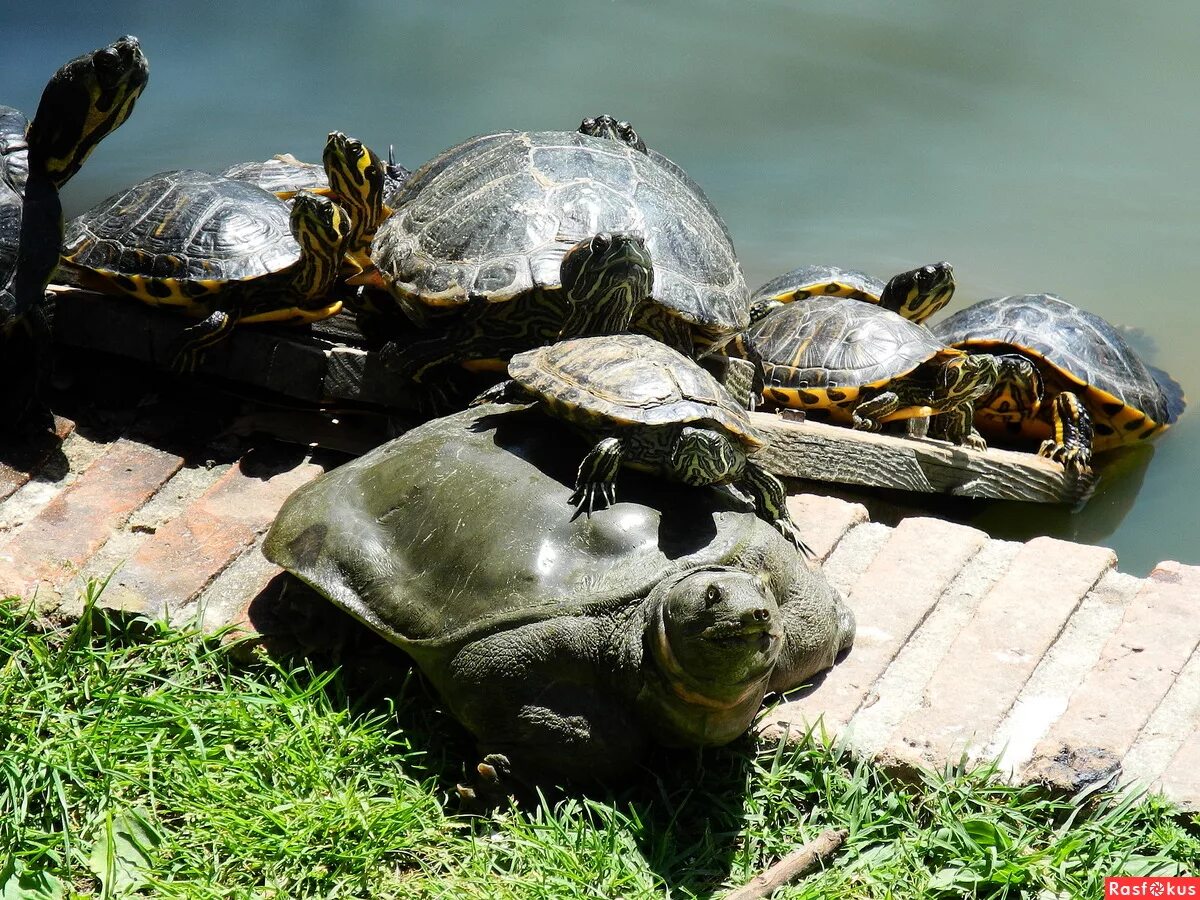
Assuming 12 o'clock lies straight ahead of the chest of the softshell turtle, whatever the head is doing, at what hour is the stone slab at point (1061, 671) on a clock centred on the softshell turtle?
The stone slab is roughly at 10 o'clock from the softshell turtle.

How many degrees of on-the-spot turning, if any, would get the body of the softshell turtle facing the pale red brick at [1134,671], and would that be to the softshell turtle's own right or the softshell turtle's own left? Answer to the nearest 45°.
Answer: approximately 45° to the softshell turtle's own left

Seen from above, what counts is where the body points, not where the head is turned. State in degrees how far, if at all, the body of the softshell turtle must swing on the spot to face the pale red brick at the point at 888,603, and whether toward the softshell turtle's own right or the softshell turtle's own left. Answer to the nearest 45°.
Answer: approximately 90° to the softshell turtle's own left

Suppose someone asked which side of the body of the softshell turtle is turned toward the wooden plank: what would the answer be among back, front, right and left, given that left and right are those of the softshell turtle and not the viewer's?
left

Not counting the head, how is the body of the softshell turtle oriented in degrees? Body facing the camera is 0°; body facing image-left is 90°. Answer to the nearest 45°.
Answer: approximately 315°

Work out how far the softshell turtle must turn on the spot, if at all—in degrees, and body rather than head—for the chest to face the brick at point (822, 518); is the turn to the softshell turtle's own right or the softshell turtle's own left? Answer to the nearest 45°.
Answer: approximately 90° to the softshell turtle's own left

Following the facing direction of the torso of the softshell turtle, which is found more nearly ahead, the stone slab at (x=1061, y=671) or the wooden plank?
the stone slab

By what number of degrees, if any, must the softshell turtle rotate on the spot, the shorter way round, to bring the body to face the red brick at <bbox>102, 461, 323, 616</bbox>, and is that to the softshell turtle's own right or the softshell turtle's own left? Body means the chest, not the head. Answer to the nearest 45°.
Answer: approximately 180°
